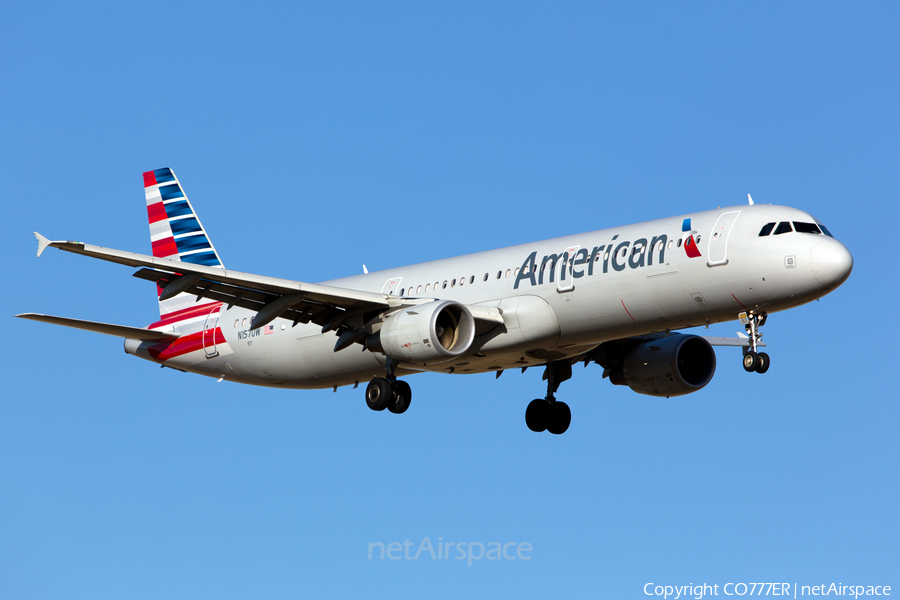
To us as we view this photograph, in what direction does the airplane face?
facing the viewer and to the right of the viewer
